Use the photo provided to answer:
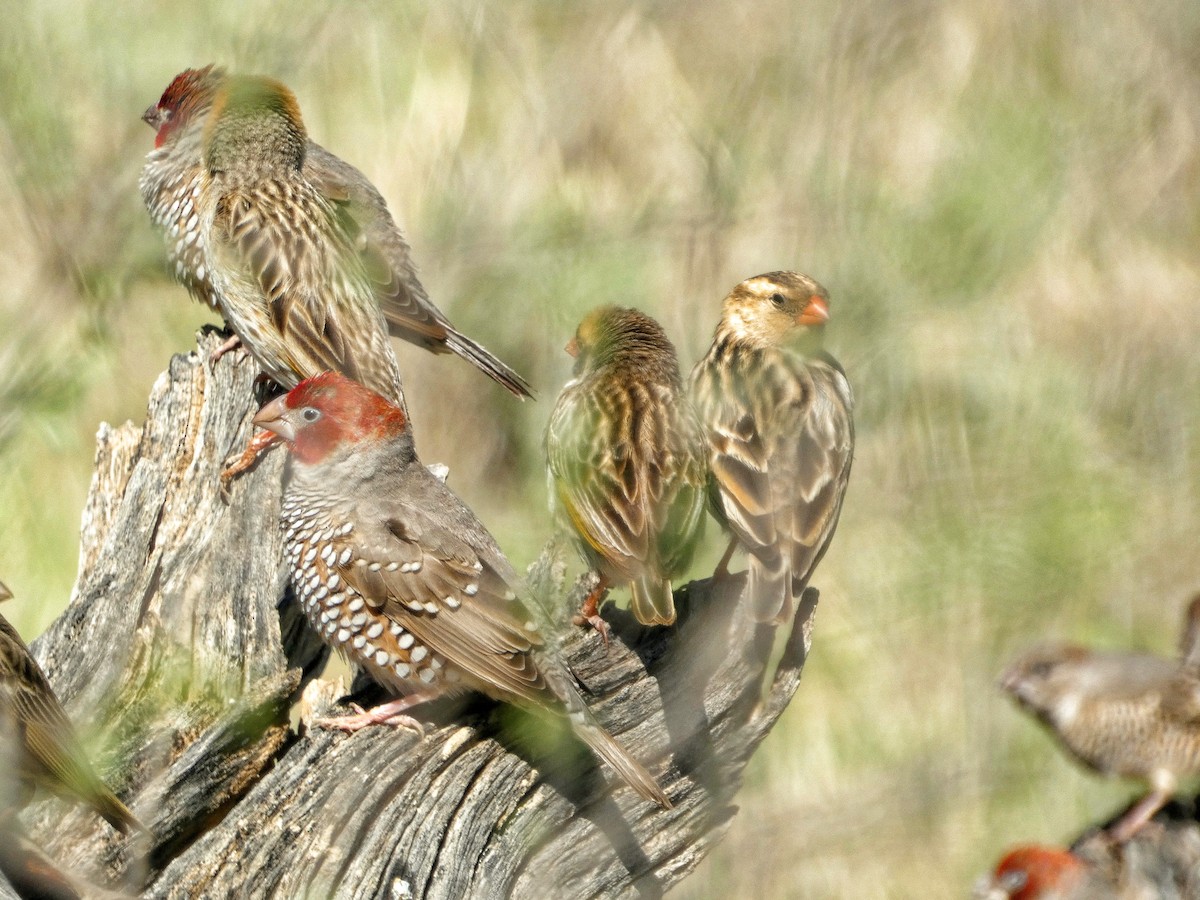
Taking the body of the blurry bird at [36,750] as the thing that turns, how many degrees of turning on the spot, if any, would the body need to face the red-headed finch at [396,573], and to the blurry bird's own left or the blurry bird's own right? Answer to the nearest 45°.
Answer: approximately 135° to the blurry bird's own right

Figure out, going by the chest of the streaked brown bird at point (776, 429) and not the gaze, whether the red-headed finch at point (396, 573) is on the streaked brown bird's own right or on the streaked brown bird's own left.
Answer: on the streaked brown bird's own left

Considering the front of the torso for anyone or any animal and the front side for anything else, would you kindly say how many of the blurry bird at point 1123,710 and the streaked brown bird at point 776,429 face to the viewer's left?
1

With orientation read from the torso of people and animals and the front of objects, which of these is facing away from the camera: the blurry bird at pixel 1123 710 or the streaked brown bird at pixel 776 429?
the streaked brown bird

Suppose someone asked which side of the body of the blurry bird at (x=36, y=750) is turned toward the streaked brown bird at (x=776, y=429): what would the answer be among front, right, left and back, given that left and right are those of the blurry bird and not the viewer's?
back

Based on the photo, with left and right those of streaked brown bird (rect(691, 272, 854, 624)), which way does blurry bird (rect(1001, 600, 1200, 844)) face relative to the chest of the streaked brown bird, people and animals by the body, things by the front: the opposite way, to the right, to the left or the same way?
to the left

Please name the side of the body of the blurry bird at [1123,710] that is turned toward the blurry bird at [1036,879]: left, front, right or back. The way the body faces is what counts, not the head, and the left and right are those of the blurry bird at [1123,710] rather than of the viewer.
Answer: left

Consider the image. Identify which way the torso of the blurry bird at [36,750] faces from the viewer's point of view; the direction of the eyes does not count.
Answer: to the viewer's left

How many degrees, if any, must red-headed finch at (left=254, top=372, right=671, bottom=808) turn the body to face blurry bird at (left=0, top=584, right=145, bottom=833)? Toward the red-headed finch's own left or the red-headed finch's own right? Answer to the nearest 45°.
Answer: approximately 45° to the red-headed finch's own left

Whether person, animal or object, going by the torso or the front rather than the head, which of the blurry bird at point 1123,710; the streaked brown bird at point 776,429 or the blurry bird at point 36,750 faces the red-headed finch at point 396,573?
the blurry bird at point 1123,710

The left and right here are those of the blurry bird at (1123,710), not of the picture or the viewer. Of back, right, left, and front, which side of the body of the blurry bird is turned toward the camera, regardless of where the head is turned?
left
